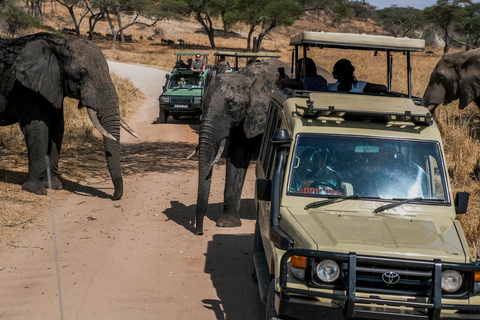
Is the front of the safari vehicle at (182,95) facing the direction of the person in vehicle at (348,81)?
yes

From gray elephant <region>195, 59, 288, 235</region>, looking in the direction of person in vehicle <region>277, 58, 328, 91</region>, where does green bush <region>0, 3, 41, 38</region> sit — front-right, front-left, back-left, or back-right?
back-left

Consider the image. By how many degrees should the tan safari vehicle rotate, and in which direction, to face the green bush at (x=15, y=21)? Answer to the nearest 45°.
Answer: approximately 135° to its right

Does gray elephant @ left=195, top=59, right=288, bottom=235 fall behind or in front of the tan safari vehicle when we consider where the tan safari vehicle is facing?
behind

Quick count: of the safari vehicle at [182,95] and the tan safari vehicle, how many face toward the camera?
2

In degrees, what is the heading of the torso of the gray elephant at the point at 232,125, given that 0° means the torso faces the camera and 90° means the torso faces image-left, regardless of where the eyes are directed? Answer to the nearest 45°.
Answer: approximately 45°

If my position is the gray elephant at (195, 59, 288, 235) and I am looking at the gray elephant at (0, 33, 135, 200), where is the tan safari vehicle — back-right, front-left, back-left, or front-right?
back-left

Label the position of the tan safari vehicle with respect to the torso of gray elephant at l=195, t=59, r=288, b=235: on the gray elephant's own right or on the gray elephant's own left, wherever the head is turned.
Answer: on the gray elephant's own left

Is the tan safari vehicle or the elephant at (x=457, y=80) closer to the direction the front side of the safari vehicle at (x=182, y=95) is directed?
the tan safari vehicle

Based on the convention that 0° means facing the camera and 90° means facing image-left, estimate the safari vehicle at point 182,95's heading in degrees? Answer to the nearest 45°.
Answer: approximately 0°

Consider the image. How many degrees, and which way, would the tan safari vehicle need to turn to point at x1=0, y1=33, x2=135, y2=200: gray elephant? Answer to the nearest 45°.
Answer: approximately 135° to its right

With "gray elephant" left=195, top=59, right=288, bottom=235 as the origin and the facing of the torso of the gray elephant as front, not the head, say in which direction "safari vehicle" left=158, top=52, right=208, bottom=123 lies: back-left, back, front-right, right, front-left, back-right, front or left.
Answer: back-right

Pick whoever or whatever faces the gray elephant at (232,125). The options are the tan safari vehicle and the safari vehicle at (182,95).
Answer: the safari vehicle

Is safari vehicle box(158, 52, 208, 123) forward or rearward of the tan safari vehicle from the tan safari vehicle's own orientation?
rearward
